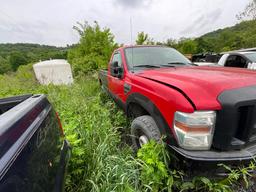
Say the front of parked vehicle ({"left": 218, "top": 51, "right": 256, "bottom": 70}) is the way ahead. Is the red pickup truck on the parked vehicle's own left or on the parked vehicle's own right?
on the parked vehicle's own right

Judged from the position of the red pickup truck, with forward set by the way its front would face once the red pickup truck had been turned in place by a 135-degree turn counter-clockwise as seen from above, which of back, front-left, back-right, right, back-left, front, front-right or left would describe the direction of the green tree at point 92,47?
front-left

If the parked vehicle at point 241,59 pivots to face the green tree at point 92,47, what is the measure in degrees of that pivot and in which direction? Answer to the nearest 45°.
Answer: approximately 135° to its right

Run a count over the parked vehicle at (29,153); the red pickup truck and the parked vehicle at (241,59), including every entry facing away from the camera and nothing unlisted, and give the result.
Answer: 0

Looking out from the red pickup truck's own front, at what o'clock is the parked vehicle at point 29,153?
The parked vehicle is roughly at 3 o'clock from the red pickup truck.

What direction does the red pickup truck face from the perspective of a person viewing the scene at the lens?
facing the viewer and to the right of the viewer

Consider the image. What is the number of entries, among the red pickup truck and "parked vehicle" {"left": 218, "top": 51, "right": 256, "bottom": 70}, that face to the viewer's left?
0
